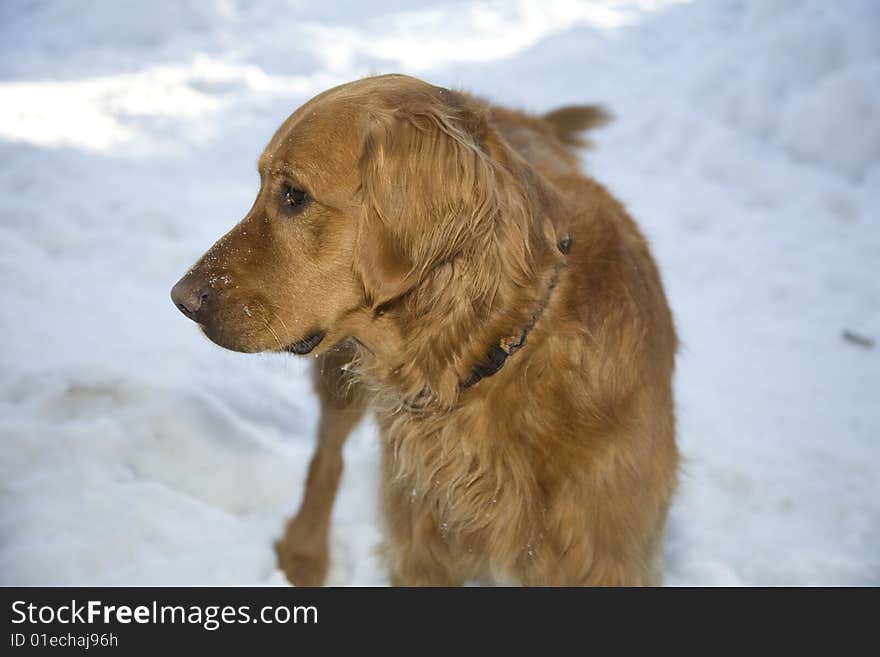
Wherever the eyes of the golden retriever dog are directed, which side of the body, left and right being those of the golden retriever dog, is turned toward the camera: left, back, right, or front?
front
